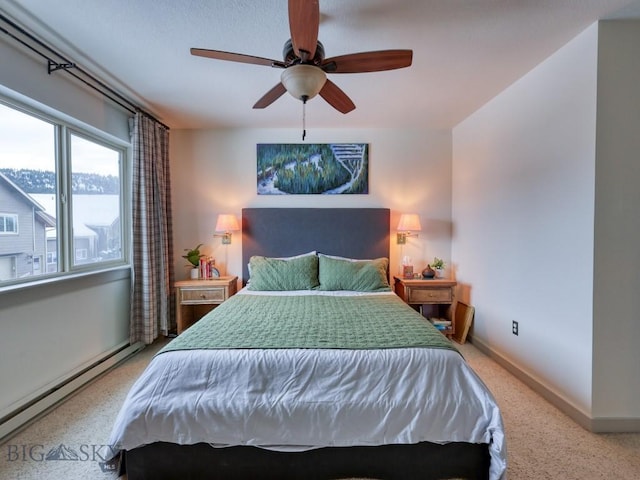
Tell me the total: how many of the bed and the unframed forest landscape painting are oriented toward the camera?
2

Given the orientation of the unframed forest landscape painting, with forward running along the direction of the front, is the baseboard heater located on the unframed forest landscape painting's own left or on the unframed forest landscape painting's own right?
on the unframed forest landscape painting's own right

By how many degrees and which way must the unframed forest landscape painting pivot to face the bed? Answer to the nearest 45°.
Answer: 0° — it already faces it

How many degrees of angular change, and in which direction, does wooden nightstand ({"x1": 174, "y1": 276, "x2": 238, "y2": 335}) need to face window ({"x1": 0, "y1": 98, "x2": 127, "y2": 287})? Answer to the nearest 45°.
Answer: approximately 45° to its right

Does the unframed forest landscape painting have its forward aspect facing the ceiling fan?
yes

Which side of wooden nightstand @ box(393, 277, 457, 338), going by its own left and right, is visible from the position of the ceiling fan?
front

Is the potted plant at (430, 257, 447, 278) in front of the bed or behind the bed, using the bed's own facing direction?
behind

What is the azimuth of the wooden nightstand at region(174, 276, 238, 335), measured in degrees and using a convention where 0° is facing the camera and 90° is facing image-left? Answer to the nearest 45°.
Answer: approximately 0°

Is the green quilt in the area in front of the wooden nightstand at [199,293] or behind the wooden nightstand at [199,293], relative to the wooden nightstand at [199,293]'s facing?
in front

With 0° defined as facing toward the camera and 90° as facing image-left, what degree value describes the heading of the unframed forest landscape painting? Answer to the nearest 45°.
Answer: approximately 0°

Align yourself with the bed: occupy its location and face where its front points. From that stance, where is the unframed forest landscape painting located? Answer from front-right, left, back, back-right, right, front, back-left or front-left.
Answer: back
